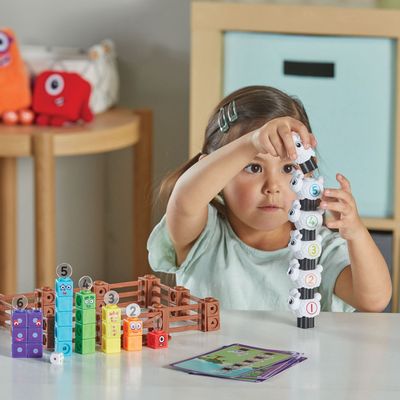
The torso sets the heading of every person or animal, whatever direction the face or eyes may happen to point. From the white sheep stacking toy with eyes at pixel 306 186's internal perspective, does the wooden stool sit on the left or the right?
on its right

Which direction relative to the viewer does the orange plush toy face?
toward the camera

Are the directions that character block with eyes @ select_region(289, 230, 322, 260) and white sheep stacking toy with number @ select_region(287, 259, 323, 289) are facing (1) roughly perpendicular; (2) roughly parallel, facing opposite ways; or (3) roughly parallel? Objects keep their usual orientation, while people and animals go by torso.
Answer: roughly parallel

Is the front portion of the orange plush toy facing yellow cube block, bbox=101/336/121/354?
yes
